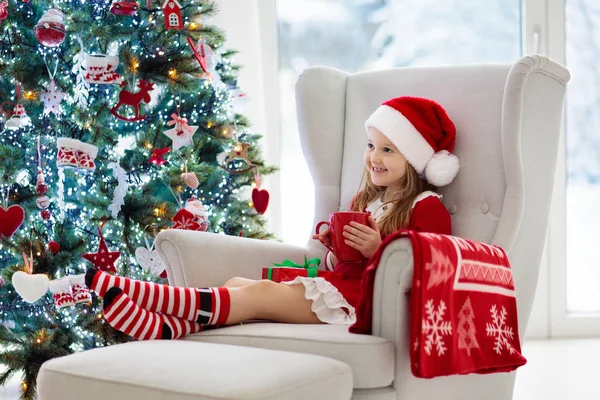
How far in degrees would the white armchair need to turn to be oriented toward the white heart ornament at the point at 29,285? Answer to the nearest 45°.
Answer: approximately 45° to its right

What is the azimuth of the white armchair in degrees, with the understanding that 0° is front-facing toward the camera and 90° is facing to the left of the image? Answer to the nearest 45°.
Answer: approximately 45°

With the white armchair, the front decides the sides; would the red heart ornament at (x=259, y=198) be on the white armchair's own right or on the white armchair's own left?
on the white armchair's own right

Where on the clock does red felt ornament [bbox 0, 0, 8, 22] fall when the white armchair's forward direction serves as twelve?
The red felt ornament is roughly at 2 o'clock from the white armchair.
